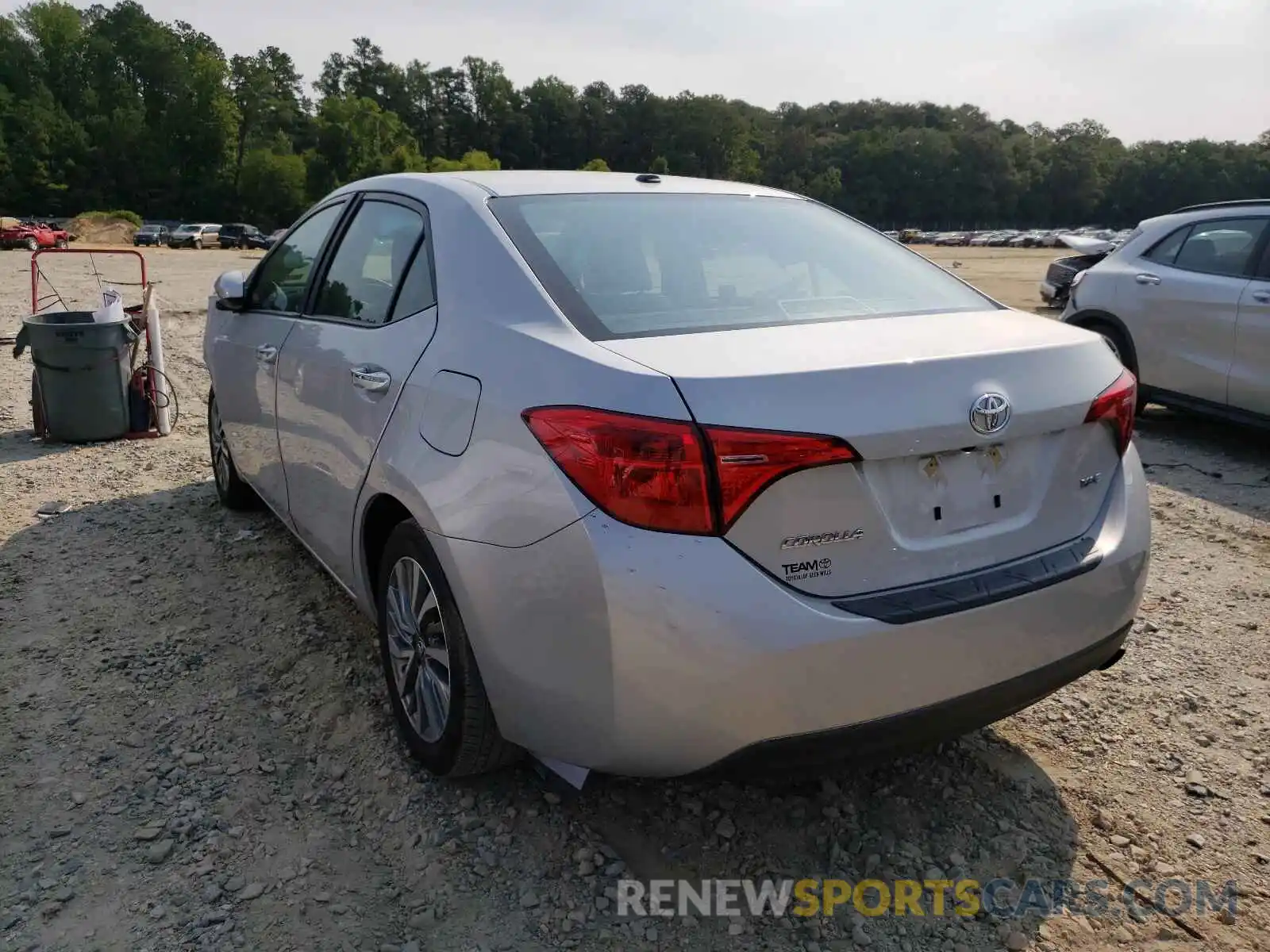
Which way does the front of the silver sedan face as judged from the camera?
facing away from the viewer and to the left of the viewer

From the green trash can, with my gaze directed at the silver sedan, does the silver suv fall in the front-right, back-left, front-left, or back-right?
front-left

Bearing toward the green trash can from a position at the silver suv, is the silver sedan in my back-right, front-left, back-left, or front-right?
front-left

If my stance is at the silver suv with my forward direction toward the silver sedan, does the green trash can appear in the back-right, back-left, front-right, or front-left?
front-right

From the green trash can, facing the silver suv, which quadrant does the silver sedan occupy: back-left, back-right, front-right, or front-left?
front-right

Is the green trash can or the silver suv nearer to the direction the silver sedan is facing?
the green trash can

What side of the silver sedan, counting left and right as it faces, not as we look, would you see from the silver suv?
right
